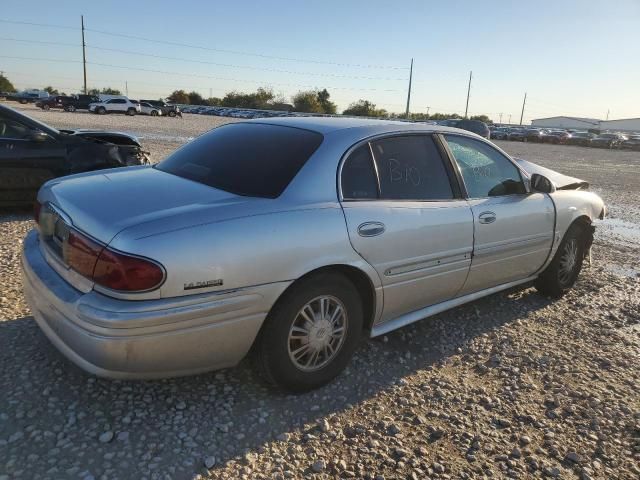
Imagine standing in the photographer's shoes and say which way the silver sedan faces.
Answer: facing away from the viewer and to the right of the viewer

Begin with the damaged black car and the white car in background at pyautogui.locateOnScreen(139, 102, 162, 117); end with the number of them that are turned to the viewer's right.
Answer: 2

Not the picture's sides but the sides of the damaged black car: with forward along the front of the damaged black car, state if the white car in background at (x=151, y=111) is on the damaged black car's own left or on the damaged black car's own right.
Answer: on the damaged black car's own left

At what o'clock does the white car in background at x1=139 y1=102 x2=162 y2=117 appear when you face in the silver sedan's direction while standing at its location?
The white car in background is roughly at 10 o'clock from the silver sedan.

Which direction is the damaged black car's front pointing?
to the viewer's right

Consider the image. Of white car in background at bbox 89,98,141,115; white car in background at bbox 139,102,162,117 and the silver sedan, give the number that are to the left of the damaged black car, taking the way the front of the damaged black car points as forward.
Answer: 2

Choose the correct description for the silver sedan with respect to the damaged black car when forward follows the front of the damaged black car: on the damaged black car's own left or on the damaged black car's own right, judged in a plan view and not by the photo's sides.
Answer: on the damaged black car's own right

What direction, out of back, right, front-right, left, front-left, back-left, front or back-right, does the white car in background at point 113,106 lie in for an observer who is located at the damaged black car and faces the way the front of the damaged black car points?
left

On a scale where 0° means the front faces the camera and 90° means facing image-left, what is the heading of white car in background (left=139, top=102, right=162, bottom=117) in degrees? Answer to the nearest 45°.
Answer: approximately 270°

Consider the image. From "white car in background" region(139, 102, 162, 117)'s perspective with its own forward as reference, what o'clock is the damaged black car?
The damaged black car is roughly at 3 o'clock from the white car in background.
